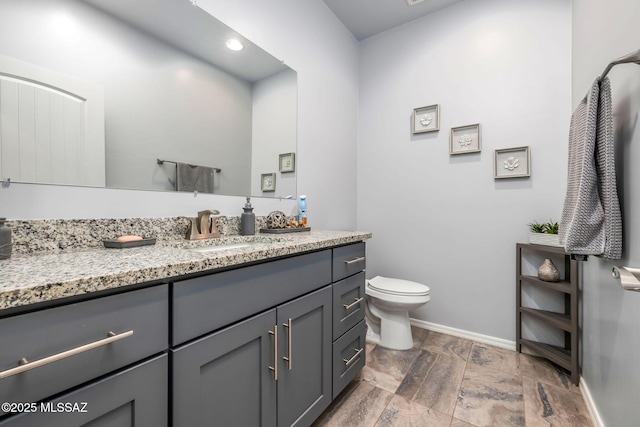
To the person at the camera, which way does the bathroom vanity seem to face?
facing the viewer and to the right of the viewer

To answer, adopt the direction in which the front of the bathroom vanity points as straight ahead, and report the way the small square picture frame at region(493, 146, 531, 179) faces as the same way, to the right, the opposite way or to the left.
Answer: to the right

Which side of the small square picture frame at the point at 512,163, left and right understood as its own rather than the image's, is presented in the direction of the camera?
front

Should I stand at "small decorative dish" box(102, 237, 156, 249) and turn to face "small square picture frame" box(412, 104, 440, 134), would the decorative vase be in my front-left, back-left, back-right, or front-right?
front-right

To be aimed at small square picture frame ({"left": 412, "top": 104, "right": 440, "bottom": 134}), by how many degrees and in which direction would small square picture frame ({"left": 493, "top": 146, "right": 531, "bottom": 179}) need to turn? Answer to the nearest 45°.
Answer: approximately 90° to its right

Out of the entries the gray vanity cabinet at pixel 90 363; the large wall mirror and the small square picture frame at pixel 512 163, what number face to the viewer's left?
0

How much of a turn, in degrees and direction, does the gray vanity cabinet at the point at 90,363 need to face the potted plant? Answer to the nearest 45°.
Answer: approximately 45° to its left

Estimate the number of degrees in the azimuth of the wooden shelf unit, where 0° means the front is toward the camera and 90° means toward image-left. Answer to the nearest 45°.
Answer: approximately 45°

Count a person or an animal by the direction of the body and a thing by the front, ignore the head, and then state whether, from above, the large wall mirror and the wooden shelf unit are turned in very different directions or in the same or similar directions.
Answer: very different directions

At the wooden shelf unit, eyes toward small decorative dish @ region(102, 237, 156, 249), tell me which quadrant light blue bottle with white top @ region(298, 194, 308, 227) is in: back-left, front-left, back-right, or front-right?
front-right

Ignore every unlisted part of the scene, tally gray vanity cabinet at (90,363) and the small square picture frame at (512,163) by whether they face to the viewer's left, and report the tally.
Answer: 0

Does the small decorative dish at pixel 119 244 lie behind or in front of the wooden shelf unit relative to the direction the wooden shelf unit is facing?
in front
